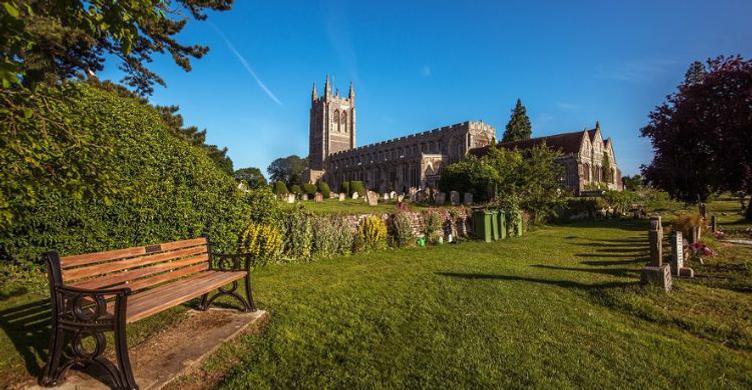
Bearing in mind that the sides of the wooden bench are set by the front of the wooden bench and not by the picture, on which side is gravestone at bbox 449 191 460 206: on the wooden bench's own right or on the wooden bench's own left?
on the wooden bench's own left

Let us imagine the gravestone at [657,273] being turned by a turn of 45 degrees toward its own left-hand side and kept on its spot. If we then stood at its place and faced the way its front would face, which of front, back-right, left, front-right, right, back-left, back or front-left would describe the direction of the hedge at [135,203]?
back

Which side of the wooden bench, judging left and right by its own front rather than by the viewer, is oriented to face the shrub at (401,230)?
left

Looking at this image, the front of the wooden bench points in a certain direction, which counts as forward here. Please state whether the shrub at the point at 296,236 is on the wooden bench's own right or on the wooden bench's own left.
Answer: on the wooden bench's own left

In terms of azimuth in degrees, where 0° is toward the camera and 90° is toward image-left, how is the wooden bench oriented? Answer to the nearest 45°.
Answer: approximately 315°

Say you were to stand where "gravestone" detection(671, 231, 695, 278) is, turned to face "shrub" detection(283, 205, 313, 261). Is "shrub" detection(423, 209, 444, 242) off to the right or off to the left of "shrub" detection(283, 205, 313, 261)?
right

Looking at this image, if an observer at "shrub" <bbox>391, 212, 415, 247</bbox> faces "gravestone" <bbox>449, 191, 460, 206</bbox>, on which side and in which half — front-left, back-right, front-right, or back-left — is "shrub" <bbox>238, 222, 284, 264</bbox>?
back-left

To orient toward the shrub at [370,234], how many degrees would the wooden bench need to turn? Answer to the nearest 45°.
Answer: approximately 90° to its left
